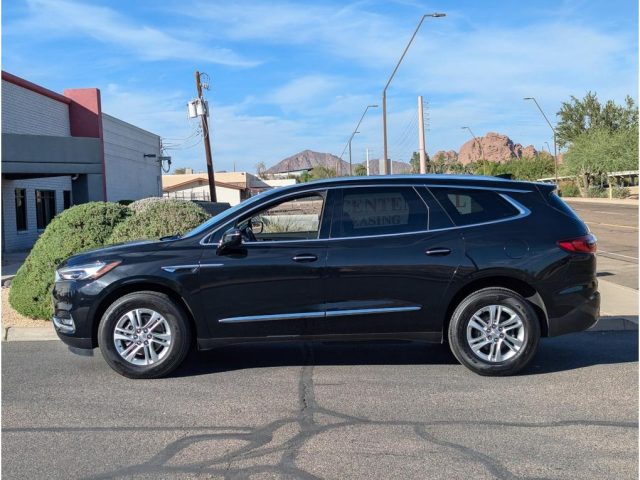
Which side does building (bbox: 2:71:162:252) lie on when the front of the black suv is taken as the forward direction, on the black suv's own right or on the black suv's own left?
on the black suv's own right

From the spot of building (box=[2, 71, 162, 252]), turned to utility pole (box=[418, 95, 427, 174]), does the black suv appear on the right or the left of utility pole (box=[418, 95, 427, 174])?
right

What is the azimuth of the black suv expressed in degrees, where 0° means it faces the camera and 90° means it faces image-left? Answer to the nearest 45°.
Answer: approximately 90°

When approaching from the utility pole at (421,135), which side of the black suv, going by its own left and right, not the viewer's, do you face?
right

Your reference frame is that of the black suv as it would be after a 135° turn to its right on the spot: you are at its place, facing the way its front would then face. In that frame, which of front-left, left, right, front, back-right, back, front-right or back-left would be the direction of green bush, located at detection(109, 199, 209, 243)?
left

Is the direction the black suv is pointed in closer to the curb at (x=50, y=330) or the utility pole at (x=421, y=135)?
the curb

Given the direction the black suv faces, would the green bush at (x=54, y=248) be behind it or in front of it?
in front
